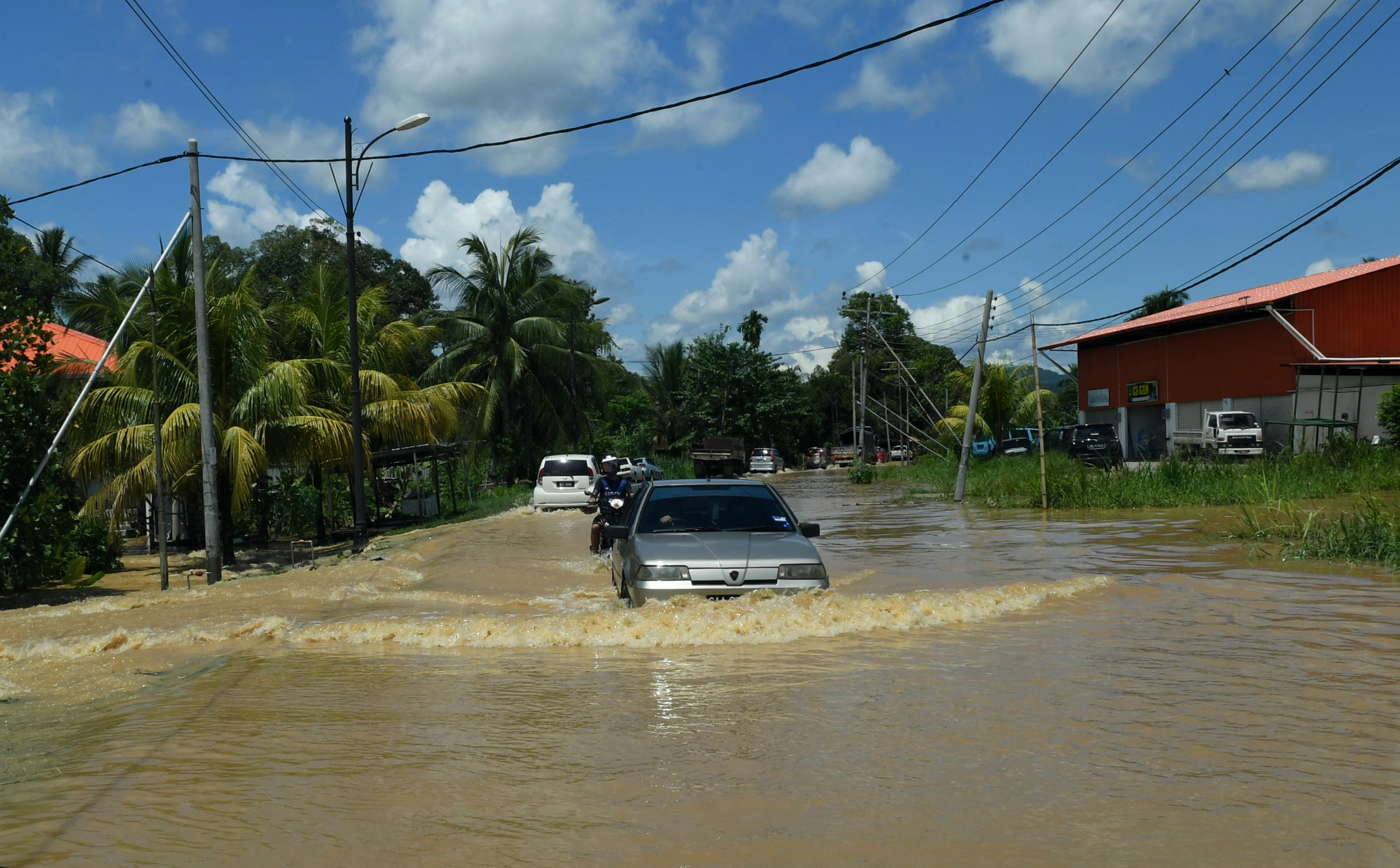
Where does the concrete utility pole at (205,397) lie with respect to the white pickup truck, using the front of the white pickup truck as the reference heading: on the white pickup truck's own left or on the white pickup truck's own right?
on the white pickup truck's own right

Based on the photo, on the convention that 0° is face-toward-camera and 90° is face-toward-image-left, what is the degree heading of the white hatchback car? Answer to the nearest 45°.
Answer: approximately 180°

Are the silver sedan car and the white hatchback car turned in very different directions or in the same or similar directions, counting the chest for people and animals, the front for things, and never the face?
very different directions

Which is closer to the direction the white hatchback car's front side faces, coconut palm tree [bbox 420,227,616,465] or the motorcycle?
the coconut palm tree

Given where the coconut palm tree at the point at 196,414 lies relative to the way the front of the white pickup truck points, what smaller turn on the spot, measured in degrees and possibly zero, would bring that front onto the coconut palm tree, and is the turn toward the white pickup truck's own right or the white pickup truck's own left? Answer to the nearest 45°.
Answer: approximately 90° to the white pickup truck's own right
